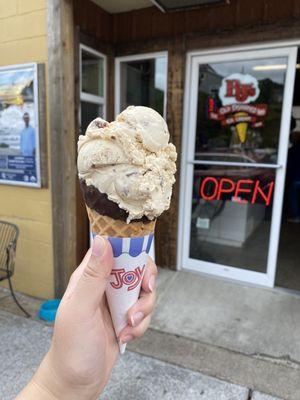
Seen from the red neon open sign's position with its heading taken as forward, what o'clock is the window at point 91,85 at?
The window is roughly at 3 o'clock from the red neon open sign.

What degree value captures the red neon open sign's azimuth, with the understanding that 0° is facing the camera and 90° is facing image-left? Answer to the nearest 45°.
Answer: approximately 0°

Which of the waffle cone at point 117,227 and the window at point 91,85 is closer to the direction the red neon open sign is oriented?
the waffle cone

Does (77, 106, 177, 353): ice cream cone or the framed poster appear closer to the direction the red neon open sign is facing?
the ice cream cone

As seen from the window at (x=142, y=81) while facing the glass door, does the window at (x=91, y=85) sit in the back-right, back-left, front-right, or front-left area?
back-right

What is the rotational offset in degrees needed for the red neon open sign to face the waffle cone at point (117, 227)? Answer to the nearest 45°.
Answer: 0° — it already faces it
